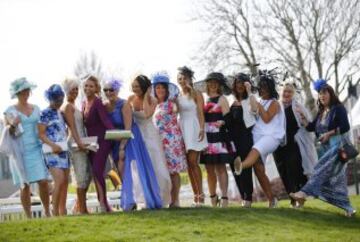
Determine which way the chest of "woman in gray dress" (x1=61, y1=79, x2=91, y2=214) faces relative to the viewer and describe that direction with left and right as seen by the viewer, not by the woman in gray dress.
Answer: facing the viewer and to the right of the viewer

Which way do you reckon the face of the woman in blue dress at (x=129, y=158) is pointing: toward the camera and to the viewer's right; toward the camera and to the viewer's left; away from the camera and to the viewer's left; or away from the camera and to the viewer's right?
toward the camera and to the viewer's left

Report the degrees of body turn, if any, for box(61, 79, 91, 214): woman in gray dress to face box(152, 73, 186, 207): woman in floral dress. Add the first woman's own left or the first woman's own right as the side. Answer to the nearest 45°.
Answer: approximately 45° to the first woman's own left

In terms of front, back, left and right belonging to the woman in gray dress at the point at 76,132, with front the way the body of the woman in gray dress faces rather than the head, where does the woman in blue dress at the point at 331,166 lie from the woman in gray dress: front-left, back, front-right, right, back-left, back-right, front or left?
front-left

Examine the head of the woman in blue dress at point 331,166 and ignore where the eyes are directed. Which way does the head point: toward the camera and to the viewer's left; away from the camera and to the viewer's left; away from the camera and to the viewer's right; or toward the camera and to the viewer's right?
toward the camera and to the viewer's left

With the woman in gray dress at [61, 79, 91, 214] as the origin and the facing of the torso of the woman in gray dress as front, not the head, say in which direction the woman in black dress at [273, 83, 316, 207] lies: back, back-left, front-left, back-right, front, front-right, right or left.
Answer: front-left

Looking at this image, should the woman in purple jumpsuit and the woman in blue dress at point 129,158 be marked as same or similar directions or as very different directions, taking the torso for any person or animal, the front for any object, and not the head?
same or similar directions

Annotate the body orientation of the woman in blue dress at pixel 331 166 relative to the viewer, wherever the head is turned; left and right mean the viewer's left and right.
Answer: facing the viewer and to the left of the viewer

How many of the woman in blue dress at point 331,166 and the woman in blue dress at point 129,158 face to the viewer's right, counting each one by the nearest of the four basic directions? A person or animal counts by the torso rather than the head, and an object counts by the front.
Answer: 0

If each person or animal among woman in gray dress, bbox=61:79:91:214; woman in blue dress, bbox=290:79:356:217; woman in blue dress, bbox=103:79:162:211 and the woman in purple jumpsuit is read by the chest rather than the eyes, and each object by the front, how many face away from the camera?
0

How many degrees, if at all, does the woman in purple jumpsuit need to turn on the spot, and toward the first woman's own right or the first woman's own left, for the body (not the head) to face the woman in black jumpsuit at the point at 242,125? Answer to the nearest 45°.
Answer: approximately 135° to the first woman's own left
